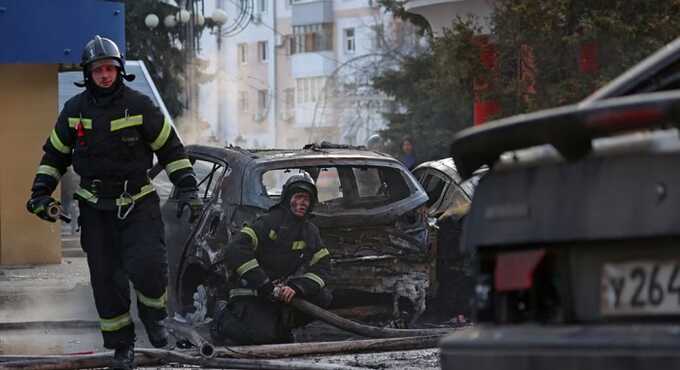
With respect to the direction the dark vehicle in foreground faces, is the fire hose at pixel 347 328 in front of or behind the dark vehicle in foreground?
in front

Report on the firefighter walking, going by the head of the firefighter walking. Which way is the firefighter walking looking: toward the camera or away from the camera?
toward the camera

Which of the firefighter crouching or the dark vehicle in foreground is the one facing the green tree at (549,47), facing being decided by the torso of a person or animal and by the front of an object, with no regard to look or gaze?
the dark vehicle in foreground

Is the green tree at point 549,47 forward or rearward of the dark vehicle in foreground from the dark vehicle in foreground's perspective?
forward

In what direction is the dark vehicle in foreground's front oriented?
away from the camera

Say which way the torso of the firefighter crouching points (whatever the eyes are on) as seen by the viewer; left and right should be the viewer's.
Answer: facing the viewer and to the right of the viewer

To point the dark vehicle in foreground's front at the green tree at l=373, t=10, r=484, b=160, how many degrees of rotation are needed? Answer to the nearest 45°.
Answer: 0° — it already faces it

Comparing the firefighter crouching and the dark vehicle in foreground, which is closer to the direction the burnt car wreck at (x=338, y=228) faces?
the firefighter crouching

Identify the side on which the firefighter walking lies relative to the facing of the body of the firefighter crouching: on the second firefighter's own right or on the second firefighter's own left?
on the second firefighter's own right

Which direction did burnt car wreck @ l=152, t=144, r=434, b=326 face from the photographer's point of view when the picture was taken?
facing away from the viewer and to the left of the viewer
